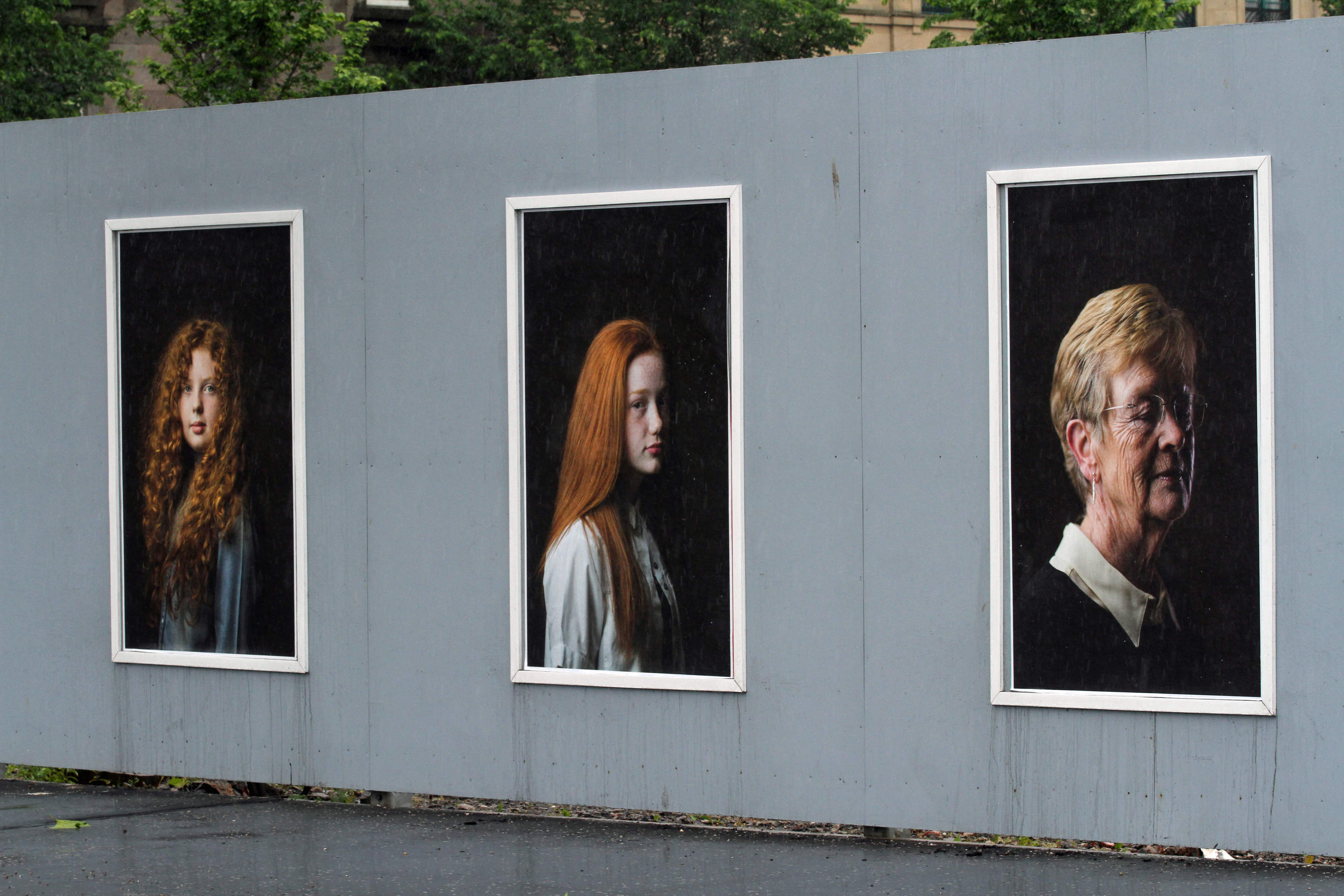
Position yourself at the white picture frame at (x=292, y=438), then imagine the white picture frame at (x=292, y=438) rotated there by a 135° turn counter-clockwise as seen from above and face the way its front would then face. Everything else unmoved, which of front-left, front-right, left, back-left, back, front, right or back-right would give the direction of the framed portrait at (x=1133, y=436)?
front-right

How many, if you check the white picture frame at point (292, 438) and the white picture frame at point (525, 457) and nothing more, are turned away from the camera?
0

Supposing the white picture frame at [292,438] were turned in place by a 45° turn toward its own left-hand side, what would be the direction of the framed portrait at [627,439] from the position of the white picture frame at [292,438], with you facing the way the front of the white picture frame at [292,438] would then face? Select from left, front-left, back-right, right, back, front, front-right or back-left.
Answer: front-left

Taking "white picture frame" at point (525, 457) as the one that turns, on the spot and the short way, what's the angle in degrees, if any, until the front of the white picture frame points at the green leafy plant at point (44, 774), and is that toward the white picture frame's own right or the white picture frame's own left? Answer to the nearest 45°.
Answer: approximately 135° to the white picture frame's own right

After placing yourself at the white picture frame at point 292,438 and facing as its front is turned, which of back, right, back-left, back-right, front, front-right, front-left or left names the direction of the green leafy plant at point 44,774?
right

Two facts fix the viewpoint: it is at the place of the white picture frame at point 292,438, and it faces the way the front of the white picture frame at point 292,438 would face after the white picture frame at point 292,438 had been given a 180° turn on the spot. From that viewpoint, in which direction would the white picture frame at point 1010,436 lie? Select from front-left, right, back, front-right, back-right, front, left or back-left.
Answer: right

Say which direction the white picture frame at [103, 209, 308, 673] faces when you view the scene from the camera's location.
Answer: facing the viewer and to the left of the viewer
